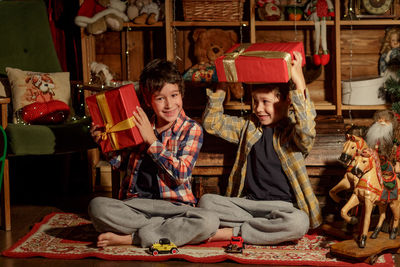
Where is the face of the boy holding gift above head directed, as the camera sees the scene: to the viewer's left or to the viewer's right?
to the viewer's left

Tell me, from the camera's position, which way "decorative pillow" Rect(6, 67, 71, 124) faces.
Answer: facing the viewer

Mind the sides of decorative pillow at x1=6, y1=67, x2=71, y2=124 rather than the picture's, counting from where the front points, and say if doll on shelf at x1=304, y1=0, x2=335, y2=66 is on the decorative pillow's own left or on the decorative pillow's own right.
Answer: on the decorative pillow's own left

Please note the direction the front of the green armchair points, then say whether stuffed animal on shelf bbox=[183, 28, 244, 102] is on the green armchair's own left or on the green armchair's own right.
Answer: on the green armchair's own left

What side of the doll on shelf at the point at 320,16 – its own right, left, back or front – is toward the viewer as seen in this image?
front

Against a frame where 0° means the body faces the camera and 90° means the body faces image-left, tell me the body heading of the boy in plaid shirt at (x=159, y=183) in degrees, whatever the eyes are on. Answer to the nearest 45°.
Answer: approximately 45°

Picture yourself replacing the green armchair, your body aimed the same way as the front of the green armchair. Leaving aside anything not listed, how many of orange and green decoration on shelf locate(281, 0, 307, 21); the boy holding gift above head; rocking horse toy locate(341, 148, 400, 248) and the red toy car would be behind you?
0
